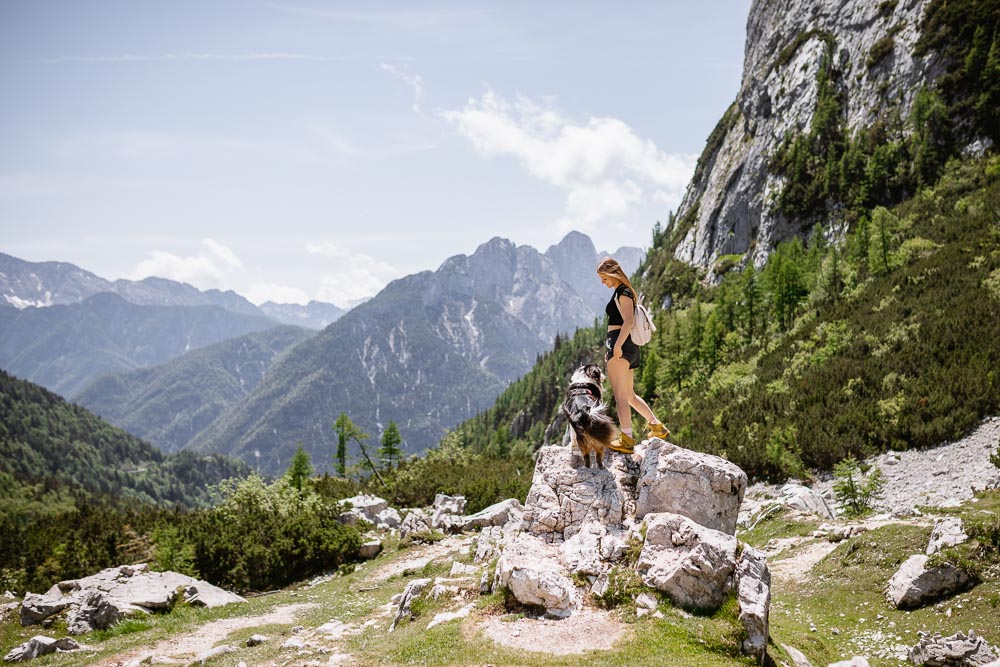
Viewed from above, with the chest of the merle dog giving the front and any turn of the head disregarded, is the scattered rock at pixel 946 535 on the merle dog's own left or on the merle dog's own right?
on the merle dog's own right

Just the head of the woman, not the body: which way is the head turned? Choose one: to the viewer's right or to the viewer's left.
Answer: to the viewer's left

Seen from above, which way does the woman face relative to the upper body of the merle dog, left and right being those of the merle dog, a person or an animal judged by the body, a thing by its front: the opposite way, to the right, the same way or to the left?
to the left

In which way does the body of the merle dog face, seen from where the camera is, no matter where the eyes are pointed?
away from the camera

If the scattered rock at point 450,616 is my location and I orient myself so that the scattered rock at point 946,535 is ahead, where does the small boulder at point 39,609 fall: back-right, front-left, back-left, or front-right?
back-left

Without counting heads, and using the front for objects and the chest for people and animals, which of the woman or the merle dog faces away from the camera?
the merle dog

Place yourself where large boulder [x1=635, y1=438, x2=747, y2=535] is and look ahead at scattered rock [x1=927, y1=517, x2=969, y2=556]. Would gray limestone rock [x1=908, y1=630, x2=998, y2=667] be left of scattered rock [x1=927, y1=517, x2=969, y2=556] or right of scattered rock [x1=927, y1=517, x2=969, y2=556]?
right

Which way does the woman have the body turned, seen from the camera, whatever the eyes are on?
to the viewer's left

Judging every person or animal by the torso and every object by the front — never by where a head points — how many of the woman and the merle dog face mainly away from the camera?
1
